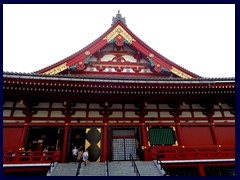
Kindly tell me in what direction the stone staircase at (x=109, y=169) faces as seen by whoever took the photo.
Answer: facing the viewer

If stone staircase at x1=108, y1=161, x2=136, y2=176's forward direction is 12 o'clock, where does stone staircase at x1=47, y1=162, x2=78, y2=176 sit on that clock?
stone staircase at x1=47, y1=162, x2=78, y2=176 is roughly at 3 o'clock from stone staircase at x1=108, y1=161, x2=136, y2=176.

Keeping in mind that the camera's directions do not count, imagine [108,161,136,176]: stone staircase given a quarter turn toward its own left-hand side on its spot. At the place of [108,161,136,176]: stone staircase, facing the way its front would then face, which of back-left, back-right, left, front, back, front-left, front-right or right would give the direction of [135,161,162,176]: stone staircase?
front

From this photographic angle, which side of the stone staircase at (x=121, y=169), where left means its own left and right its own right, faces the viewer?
front
